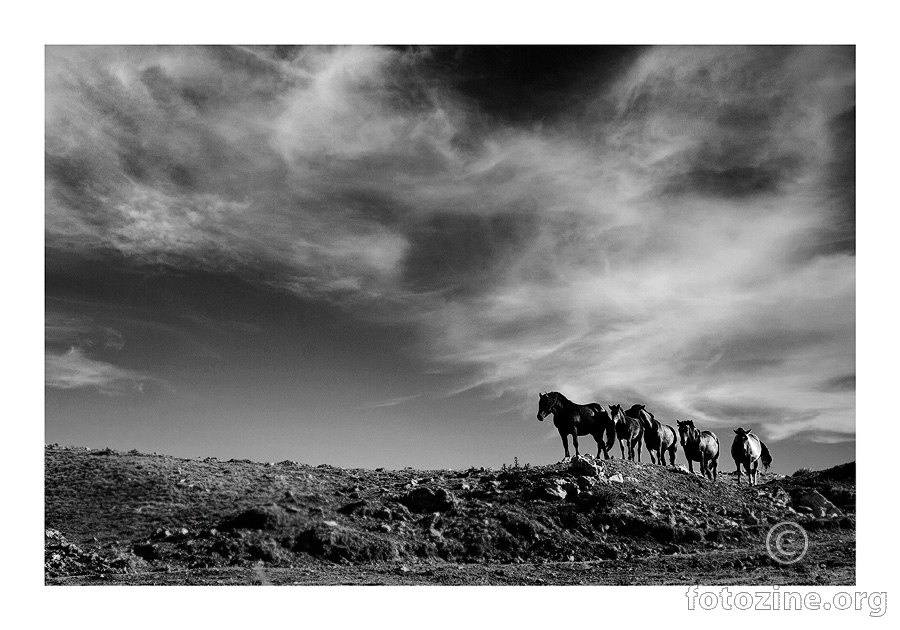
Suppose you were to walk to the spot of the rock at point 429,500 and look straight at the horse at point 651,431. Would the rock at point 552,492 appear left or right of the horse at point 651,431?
right

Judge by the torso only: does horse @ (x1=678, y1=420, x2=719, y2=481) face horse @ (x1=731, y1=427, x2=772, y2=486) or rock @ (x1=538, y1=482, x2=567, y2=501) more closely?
the rock

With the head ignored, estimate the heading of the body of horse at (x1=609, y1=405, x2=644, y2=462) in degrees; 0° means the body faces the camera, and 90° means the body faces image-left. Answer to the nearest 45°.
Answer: approximately 45°
